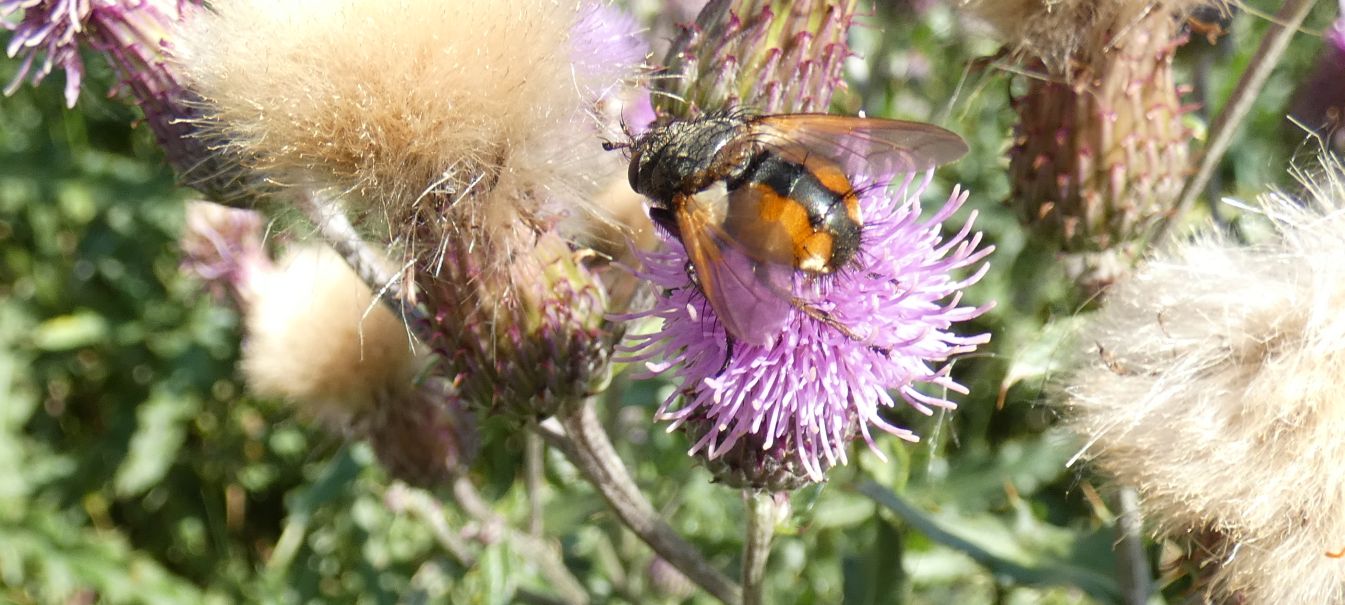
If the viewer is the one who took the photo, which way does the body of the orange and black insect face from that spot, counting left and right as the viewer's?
facing away from the viewer and to the left of the viewer

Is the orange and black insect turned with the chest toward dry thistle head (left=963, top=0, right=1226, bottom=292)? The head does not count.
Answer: no

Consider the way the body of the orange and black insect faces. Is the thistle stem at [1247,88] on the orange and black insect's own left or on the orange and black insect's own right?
on the orange and black insect's own right

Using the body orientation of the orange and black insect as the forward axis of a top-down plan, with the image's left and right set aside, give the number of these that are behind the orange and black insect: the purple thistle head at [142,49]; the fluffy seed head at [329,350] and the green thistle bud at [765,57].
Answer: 0

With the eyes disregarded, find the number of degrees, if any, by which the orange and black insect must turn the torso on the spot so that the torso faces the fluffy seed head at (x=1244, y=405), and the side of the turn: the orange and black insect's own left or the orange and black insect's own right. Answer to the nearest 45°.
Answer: approximately 135° to the orange and black insect's own right

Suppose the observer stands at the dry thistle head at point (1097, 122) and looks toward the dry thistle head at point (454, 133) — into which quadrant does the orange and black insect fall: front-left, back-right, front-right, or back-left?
front-left

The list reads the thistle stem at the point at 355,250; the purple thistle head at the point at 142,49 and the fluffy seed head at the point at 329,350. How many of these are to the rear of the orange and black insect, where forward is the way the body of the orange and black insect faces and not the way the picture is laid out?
0

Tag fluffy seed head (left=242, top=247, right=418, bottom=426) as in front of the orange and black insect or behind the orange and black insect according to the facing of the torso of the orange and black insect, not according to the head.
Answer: in front

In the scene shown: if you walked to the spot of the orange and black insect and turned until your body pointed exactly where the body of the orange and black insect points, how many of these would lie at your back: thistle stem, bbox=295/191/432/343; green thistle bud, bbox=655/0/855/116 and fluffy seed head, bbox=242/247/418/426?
0

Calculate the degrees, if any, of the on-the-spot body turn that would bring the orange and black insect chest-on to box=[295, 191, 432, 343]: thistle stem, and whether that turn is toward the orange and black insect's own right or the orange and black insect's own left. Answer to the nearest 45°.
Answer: approximately 45° to the orange and black insect's own left

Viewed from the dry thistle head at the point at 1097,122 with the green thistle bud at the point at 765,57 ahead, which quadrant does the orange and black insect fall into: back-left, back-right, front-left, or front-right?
front-left

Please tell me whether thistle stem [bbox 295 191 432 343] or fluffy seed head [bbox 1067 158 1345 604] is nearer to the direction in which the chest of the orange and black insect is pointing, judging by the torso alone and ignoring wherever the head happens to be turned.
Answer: the thistle stem

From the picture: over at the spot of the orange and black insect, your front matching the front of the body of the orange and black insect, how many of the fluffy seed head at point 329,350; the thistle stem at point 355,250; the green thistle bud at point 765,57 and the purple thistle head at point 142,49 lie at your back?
0

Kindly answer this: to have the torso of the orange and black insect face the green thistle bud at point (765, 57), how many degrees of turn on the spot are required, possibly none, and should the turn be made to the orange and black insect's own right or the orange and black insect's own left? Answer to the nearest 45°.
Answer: approximately 45° to the orange and black insect's own right
